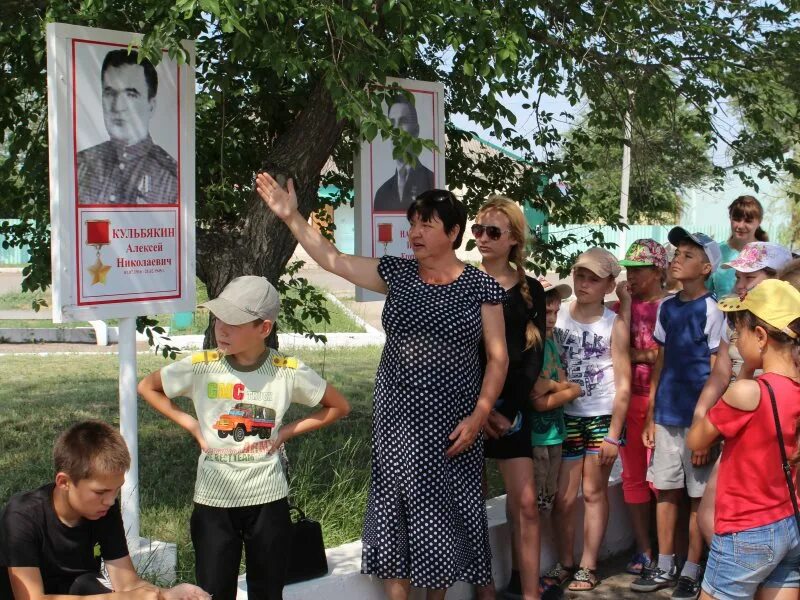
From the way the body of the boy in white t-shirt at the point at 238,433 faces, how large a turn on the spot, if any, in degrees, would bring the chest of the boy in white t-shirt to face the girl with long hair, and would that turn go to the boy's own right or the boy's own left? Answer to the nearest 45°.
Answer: approximately 135° to the boy's own left

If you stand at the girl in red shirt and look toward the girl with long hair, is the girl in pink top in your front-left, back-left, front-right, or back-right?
front-right

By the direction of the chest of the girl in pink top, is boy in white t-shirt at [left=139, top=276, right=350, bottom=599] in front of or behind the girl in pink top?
in front

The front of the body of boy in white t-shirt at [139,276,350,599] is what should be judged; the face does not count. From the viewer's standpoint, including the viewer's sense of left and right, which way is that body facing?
facing the viewer

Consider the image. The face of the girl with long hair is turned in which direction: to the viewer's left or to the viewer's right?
to the viewer's left

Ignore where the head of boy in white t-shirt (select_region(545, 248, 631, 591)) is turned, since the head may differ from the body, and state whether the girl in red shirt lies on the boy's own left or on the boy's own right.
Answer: on the boy's own left

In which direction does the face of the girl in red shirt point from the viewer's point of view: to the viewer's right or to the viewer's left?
to the viewer's left

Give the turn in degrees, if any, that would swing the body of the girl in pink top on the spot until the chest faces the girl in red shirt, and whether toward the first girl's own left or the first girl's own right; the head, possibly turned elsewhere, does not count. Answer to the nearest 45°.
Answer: approximately 45° to the first girl's own left

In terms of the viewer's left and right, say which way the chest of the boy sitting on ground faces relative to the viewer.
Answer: facing the viewer and to the right of the viewer

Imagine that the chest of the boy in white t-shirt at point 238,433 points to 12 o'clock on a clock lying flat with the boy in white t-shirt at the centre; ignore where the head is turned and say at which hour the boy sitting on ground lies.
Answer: The boy sitting on ground is roughly at 1 o'clock from the boy in white t-shirt.
